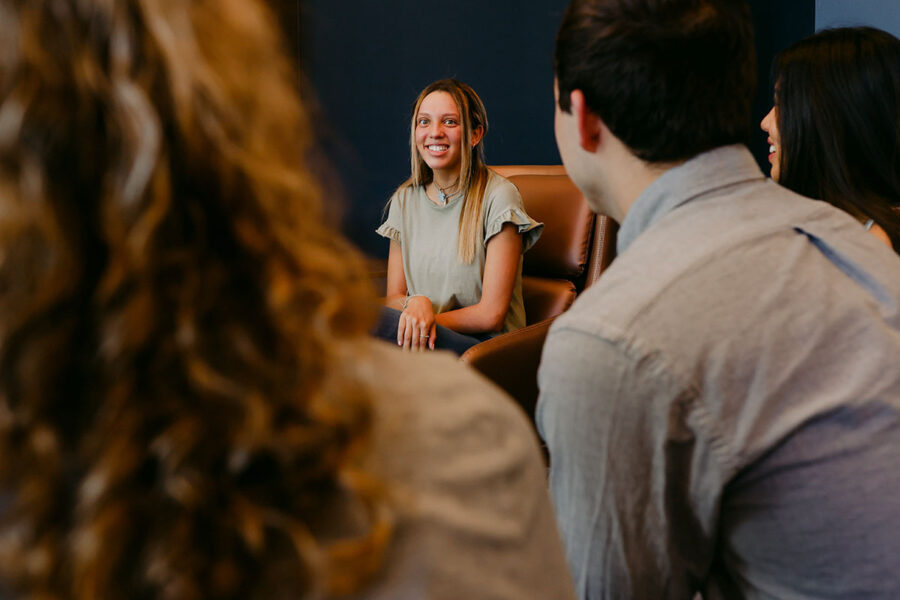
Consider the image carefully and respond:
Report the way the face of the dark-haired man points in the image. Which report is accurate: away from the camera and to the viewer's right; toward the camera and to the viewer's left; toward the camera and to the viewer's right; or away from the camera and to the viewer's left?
away from the camera and to the viewer's left

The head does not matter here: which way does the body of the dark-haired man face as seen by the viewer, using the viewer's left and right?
facing away from the viewer and to the left of the viewer

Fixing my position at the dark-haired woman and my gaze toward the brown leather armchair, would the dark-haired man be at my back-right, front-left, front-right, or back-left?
back-left

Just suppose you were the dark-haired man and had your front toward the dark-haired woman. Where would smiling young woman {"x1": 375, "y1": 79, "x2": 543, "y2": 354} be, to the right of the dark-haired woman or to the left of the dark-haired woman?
left

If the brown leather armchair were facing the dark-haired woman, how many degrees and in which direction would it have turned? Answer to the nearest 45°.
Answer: approximately 90° to its left

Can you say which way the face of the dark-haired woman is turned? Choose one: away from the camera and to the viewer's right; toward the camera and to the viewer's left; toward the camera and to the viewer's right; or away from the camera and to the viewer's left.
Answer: away from the camera and to the viewer's left

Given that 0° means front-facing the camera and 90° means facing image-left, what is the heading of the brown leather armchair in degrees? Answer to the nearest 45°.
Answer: approximately 45°

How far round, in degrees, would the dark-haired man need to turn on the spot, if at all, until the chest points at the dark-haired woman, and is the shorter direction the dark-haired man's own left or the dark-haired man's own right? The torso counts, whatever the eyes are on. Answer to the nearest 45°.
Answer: approximately 45° to the dark-haired man's own right
